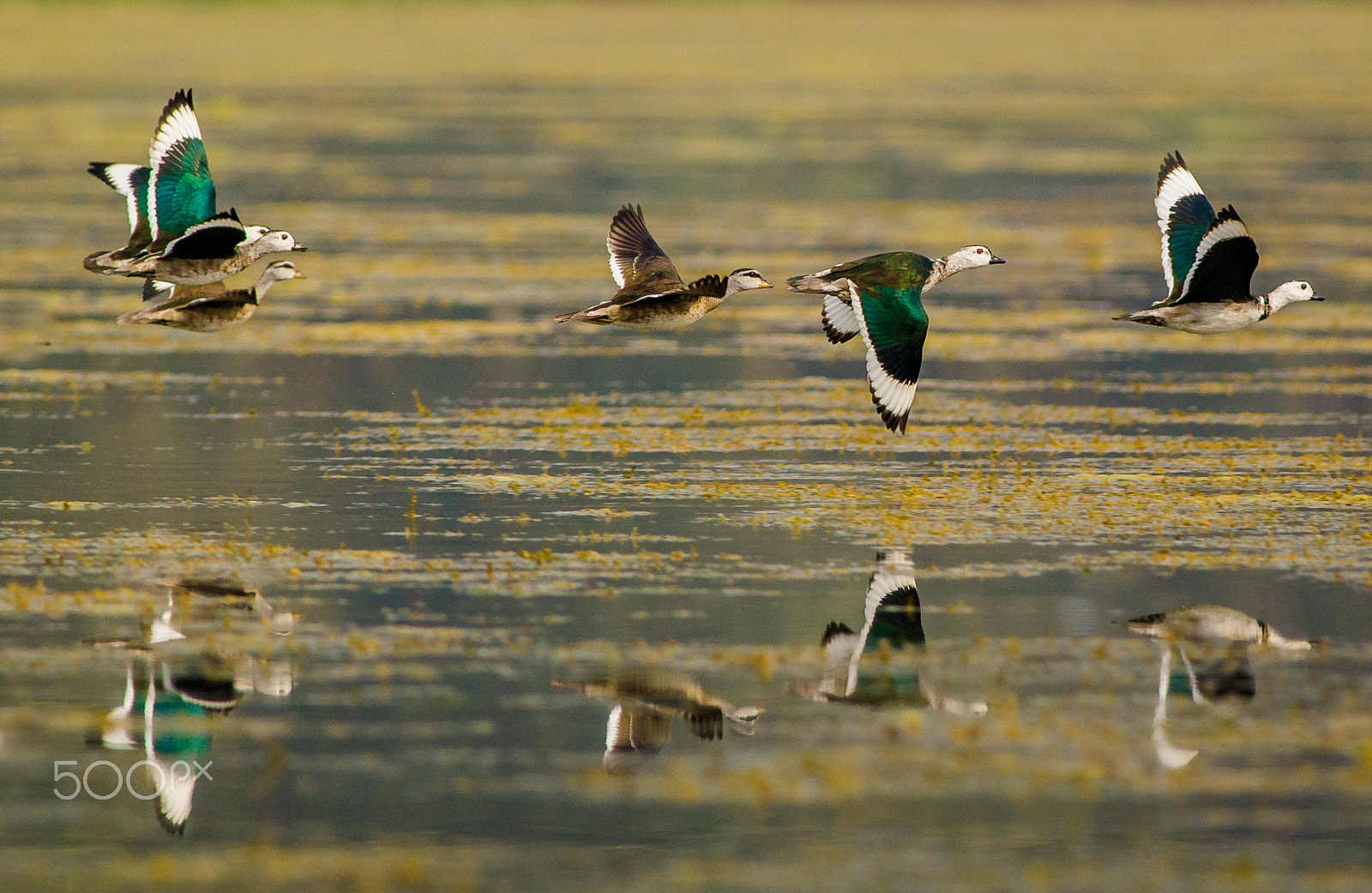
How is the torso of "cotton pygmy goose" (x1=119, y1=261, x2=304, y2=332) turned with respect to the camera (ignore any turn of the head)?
to the viewer's right

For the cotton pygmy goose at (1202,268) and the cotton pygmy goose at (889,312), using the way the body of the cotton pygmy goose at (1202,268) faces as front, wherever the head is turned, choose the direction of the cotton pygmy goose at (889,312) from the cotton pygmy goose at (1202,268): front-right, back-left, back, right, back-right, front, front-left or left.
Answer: back-right

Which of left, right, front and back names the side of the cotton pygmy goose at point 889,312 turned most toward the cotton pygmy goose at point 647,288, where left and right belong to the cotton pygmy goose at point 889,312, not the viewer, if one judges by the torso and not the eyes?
back

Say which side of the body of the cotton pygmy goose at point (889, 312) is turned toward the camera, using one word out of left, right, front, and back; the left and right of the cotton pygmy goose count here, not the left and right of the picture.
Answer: right

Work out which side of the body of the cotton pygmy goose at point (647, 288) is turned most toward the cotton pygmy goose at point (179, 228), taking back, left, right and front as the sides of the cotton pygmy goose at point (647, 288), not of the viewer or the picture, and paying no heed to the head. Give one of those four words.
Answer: back

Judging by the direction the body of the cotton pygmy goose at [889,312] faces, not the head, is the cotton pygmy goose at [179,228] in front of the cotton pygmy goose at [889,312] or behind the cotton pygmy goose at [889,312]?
behind

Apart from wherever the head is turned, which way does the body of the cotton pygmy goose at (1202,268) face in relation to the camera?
to the viewer's right

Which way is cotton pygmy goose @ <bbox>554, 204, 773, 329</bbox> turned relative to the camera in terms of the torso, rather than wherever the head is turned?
to the viewer's right

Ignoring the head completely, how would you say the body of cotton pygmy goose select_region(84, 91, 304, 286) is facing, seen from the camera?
to the viewer's right

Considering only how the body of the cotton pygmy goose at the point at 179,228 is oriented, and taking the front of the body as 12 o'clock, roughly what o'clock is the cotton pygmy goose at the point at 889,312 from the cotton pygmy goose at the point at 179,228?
the cotton pygmy goose at the point at 889,312 is roughly at 1 o'clock from the cotton pygmy goose at the point at 179,228.
